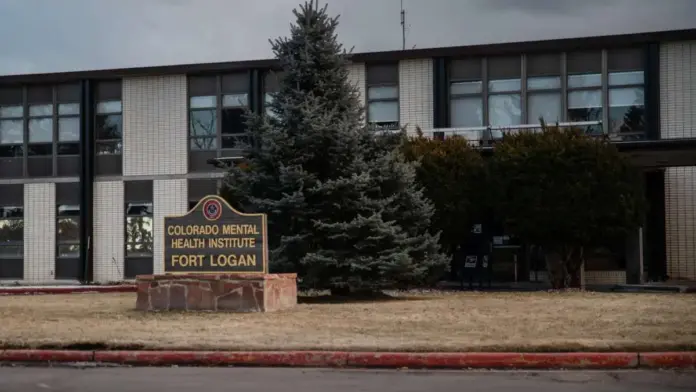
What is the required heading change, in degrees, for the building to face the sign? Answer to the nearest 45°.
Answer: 0° — it already faces it

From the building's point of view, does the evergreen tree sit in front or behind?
in front

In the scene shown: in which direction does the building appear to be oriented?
toward the camera

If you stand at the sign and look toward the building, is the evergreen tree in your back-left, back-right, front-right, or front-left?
front-right
